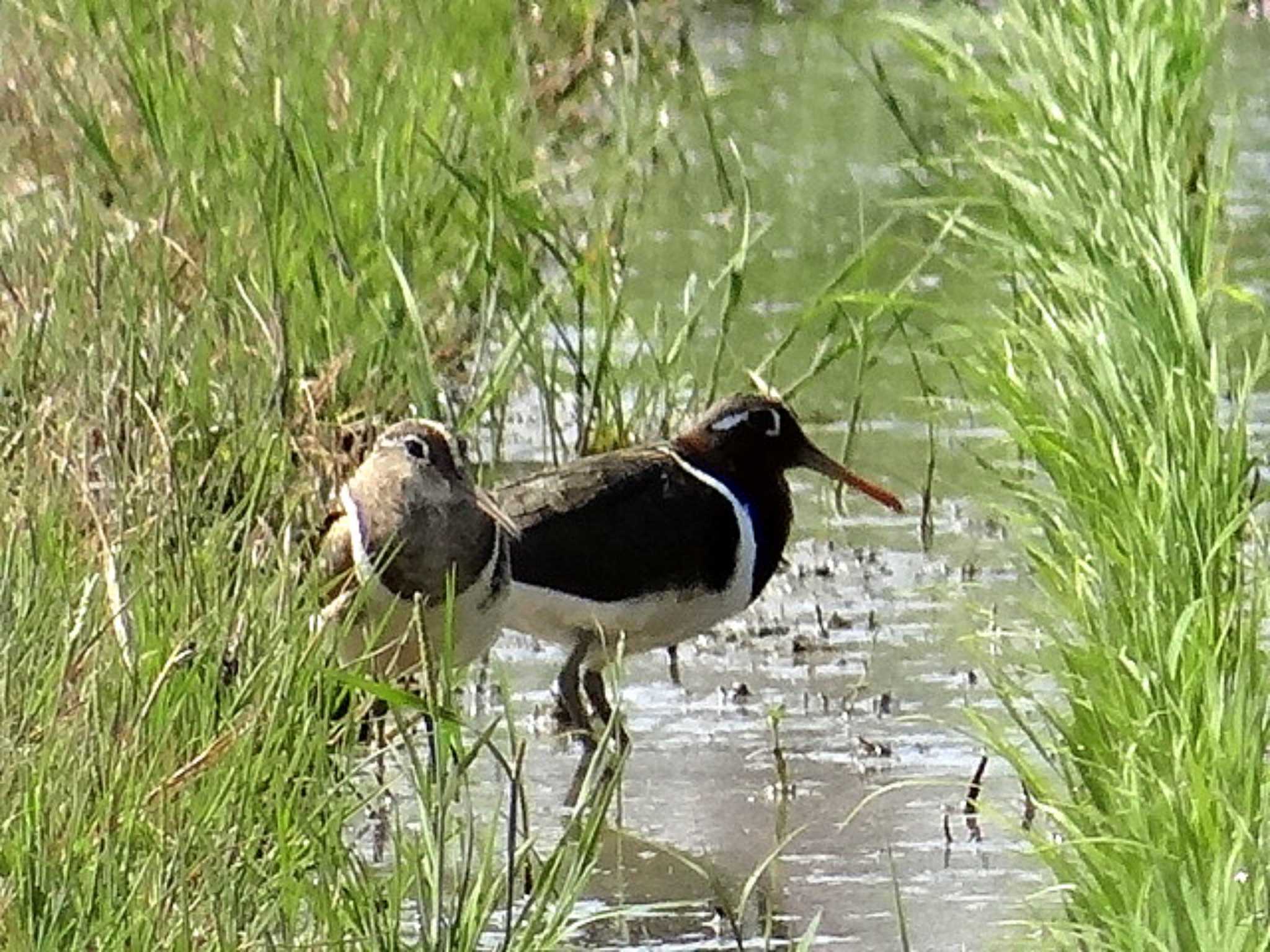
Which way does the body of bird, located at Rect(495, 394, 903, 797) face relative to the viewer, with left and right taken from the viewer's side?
facing to the right of the viewer

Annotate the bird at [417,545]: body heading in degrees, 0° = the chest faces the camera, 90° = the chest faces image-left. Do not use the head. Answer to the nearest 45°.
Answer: approximately 315°
